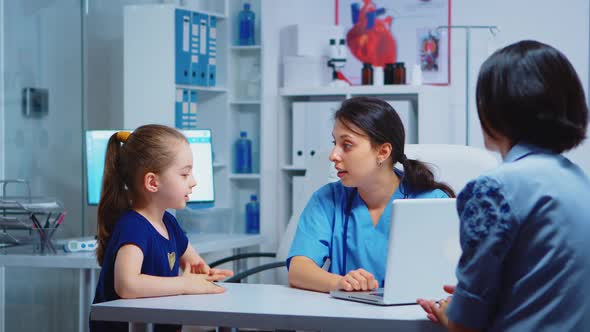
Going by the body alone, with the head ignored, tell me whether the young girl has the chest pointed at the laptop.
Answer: yes

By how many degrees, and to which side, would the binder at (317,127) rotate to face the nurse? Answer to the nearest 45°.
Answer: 0° — it already faces them

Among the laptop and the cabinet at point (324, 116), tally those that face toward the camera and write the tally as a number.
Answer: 1

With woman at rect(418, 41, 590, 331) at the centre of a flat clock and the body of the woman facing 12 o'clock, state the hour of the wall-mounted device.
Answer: The wall-mounted device is roughly at 12 o'clock from the woman.

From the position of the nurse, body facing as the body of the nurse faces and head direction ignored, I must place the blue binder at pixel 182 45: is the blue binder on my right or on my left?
on my right

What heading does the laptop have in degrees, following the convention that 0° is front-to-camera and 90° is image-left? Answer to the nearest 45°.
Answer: approximately 135°

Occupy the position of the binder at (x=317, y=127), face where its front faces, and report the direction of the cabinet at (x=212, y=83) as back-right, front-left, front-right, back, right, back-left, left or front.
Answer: right

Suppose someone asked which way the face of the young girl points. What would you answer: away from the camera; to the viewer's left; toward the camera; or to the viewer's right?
to the viewer's right

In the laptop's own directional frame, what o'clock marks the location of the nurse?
The nurse is roughly at 1 o'clock from the laptop.

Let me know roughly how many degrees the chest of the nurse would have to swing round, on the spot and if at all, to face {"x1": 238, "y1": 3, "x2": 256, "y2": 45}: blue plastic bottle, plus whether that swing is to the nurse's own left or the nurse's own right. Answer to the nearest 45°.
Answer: approximately 135° to the nurse's own right

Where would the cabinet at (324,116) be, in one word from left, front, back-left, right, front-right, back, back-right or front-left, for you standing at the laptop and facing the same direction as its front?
front-right

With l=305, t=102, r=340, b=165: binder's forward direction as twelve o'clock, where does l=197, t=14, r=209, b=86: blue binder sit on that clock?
The blue binder is roughly at 2 o'clock from the binder.

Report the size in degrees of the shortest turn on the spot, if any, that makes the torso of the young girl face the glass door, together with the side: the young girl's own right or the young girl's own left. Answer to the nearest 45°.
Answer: approximately 135° to the young girl's own left
